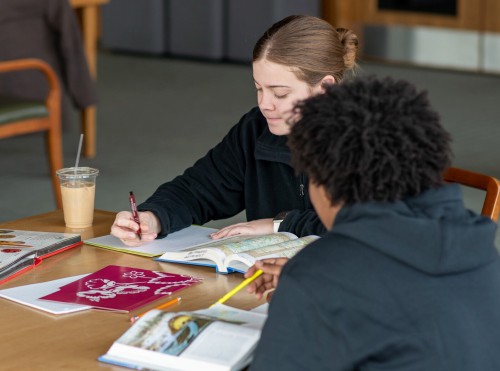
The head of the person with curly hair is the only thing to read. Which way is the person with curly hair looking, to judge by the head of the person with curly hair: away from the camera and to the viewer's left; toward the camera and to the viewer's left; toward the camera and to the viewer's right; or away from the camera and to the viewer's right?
away from the camera and to the viewer's left

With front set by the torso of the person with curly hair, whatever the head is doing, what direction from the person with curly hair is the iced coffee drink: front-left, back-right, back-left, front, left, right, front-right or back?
front

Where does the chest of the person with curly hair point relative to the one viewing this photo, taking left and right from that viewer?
facing away from the viewer and to the left of the viewer

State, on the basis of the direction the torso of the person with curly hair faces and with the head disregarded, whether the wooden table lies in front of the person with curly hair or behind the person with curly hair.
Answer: in front

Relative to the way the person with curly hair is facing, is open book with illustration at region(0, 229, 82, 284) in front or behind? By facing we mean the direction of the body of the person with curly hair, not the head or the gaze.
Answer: in front

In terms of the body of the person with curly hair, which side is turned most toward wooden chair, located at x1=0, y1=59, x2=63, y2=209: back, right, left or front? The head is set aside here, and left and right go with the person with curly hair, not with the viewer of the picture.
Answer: front

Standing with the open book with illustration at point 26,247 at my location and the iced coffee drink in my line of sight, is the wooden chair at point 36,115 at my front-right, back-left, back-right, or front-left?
front-left
